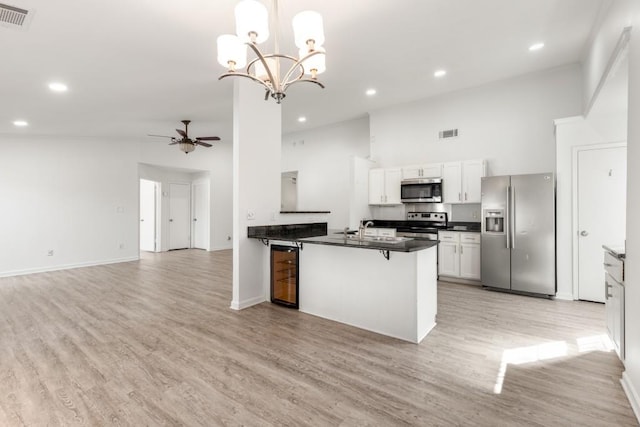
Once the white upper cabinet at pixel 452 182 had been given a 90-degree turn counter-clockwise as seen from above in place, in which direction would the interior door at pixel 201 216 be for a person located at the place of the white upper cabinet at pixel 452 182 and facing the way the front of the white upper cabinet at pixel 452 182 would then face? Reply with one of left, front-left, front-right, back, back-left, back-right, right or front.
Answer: back

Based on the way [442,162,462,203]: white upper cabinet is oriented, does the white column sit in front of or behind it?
in front

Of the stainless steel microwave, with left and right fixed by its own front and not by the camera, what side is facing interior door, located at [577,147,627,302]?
left

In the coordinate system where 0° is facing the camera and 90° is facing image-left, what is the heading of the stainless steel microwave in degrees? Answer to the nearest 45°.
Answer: approximately 0°

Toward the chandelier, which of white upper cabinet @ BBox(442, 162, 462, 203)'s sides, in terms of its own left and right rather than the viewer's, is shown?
front

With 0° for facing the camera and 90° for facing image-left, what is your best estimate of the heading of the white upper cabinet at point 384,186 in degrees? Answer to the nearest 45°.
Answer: approximately 0°

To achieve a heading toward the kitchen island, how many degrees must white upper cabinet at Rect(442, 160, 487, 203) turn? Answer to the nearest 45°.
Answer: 0° — it already faces it
